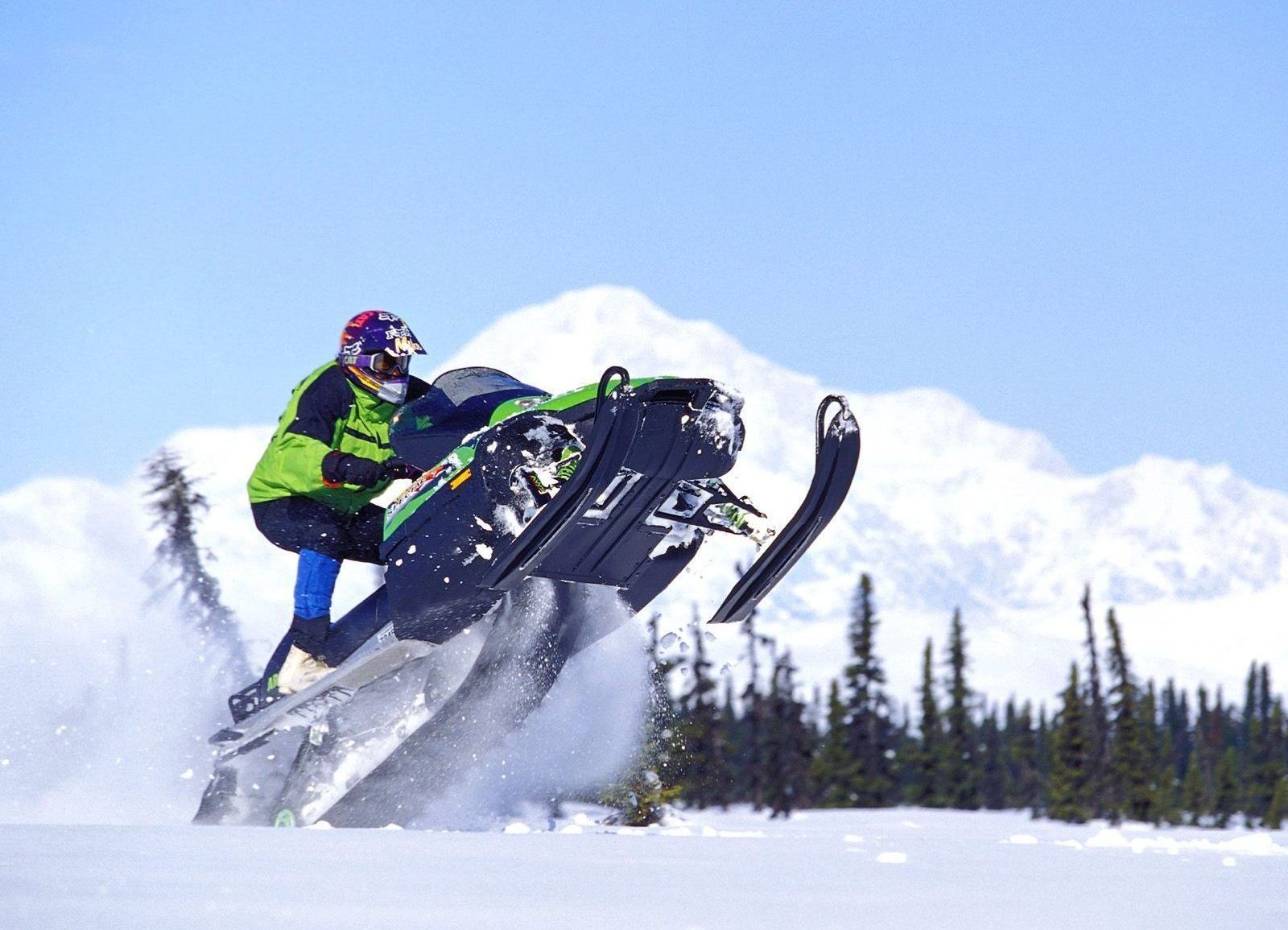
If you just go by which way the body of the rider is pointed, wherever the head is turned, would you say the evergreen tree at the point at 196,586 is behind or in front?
behind

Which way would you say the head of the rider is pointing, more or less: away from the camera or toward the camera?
toward the camera

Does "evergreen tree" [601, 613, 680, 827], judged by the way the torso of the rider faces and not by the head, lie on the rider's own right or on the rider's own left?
on the rider's own left

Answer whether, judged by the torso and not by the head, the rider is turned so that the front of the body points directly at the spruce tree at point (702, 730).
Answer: no

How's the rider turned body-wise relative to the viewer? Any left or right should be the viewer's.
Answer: facing the viewer and to the right of the viewer

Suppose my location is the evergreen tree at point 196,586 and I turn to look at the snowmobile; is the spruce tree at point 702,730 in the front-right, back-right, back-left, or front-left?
back-left
